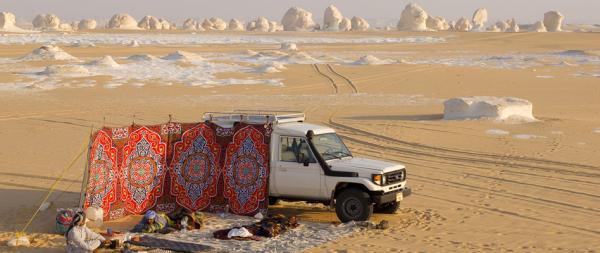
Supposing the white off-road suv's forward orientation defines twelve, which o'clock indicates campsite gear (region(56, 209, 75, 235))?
The campsite gear is roughly at 4 o'clock from the white off-road suv.

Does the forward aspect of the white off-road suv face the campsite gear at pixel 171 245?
no

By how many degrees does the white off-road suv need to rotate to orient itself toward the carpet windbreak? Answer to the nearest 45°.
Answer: approximately 135° to its right

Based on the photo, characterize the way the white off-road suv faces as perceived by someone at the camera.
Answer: facing the viewer and to the right of the viewer

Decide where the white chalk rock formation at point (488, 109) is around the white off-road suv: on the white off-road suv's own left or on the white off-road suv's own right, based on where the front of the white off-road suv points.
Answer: on the white off-road suv's own left
